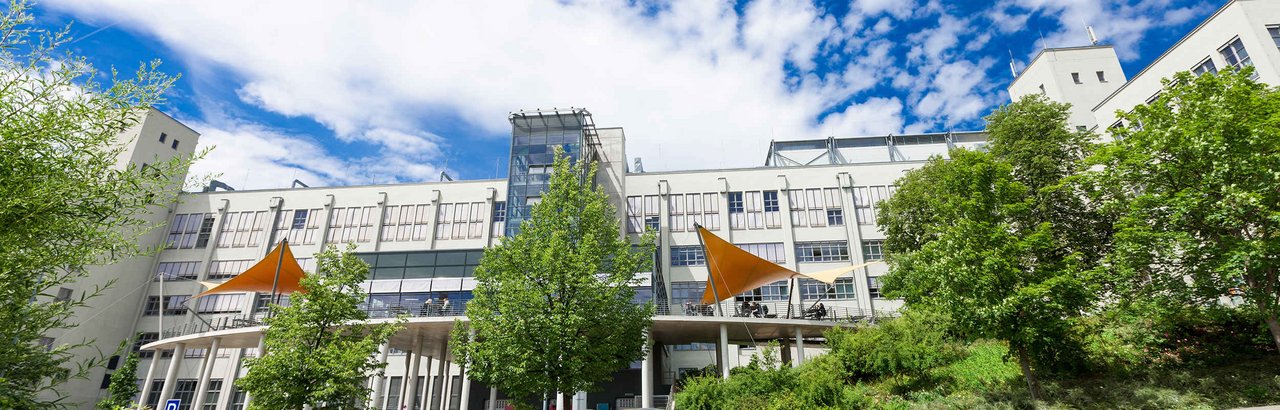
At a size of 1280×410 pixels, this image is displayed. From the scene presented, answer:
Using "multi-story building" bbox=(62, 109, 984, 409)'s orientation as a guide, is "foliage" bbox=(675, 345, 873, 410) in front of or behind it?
in front

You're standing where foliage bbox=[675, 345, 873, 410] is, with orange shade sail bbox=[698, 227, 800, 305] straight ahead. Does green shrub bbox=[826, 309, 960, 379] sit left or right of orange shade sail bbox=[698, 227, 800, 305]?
right

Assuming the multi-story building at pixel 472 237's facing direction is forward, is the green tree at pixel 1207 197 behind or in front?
in front

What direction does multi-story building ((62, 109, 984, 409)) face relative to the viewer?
toward the camera

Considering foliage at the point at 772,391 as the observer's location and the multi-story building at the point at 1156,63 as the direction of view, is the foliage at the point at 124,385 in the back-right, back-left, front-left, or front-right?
back-left

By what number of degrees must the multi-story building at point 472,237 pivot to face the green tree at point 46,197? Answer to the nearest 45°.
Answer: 0° — it already faces it

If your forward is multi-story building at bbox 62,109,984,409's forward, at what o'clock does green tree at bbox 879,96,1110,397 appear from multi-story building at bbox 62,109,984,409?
The green tree is roughly at 11 o'clock from the multi-story building.

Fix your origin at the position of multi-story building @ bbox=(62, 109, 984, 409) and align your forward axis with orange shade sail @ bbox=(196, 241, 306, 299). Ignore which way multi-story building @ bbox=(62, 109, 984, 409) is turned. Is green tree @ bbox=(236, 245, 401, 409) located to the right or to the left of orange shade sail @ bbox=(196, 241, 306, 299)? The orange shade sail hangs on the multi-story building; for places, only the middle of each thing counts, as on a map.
left

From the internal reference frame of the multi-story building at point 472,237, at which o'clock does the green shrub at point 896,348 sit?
The green shrub is roughly at 11 o'clock from the multi-story building.

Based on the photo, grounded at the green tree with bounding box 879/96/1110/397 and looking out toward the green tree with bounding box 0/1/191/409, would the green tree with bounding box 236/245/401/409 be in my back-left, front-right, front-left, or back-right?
front-right

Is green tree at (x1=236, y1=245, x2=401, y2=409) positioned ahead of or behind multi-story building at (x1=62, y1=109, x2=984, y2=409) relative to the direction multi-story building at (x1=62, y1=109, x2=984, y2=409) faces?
ahead

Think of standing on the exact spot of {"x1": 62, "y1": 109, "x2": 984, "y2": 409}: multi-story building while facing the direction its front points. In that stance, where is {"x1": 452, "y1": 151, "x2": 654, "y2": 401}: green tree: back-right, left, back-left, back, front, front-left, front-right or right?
front
